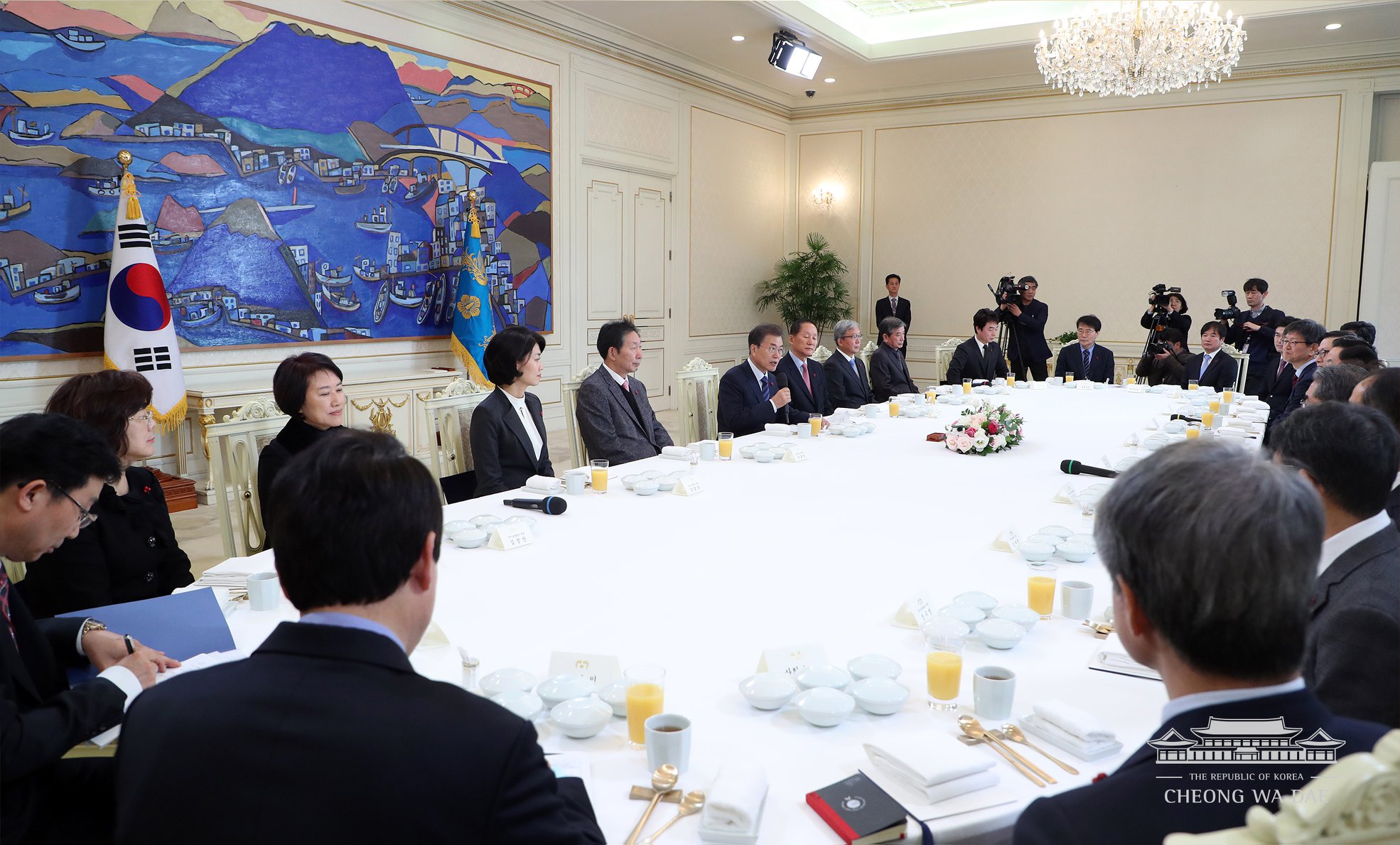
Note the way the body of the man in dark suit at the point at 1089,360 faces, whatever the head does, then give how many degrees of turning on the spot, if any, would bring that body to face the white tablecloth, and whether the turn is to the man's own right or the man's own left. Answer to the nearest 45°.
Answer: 0° — they already face it

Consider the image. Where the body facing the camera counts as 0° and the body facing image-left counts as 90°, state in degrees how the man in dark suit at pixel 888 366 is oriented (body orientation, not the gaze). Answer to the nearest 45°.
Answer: approximately 315°

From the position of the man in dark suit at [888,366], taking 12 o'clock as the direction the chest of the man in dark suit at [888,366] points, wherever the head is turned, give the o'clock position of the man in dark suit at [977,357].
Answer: the man in dark suit at [977,357] is roughly at 9 o'clock from the man in dark suit at [888,366].

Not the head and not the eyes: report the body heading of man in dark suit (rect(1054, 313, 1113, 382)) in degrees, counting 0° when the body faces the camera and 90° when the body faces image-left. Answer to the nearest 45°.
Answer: approximately 0°

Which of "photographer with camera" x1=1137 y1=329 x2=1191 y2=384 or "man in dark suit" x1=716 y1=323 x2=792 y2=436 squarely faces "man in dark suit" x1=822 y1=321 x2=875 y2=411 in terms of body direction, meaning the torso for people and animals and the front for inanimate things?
the photographer with camera

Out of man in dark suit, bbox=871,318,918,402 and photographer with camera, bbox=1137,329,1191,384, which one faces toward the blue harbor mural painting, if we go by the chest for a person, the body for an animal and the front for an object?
the photographer with camera

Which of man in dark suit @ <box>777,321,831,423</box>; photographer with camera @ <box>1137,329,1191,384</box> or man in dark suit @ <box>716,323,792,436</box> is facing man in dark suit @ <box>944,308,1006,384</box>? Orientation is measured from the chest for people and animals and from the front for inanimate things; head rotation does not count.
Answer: the photographer with camera

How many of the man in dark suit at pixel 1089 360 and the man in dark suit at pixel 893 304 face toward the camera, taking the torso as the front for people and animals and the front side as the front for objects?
2

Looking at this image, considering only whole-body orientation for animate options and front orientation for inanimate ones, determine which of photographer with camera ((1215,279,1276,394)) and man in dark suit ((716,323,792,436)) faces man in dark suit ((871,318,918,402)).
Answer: the photographer with camera

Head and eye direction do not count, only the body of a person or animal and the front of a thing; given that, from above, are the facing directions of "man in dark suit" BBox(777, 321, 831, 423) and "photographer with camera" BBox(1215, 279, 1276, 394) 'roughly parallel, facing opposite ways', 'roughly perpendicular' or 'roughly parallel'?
roughly perpendicular

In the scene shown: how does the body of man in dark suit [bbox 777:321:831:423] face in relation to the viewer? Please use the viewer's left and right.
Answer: facing the viewer and to the right of the viewer

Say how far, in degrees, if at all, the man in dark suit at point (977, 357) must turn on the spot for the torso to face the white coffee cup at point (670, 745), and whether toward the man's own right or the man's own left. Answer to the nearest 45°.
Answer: approximately 45° to the man's own right

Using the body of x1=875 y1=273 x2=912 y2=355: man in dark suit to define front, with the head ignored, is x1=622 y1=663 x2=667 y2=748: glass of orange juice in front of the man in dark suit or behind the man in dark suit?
in front

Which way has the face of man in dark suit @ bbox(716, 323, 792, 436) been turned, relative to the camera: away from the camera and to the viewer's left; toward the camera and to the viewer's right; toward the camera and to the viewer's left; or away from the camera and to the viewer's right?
toward the camera and to the viewer's right

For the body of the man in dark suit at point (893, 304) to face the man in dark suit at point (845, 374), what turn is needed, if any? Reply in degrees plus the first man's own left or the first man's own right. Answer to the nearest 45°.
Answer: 0° — they already face them
